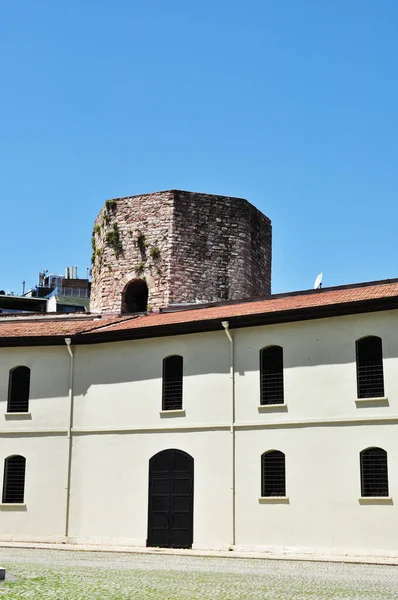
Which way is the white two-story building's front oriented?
toward the camera

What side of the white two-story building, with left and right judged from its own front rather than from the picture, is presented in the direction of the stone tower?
back
